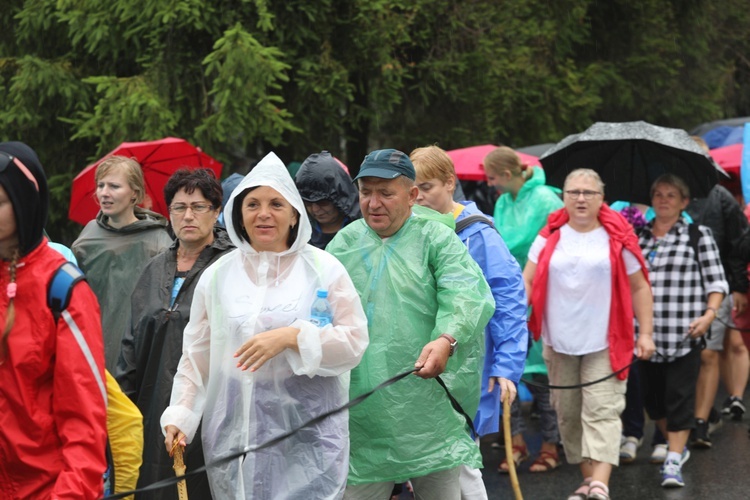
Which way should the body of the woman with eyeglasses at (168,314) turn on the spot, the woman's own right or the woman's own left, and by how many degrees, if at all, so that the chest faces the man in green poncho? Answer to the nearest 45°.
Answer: approximately 45° to the woman's own left

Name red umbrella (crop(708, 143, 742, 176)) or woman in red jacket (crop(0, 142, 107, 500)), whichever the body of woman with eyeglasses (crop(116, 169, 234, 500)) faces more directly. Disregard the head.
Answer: the woman in red jacket

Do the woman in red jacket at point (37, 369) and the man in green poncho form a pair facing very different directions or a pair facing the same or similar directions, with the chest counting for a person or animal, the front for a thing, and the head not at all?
same or similar directions

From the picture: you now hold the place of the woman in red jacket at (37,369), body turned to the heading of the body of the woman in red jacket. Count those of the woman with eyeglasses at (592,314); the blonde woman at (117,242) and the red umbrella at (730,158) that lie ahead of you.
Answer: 0

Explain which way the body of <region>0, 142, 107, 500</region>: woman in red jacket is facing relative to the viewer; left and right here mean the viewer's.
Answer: facing the viewer and to the left of the viewer

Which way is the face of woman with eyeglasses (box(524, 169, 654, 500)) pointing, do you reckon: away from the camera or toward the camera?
toward the camera

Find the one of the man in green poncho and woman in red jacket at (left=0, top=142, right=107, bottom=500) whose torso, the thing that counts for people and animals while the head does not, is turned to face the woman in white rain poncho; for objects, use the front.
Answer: the man in green poncho

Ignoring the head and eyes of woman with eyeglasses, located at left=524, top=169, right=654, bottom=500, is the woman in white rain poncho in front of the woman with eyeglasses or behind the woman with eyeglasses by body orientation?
in front

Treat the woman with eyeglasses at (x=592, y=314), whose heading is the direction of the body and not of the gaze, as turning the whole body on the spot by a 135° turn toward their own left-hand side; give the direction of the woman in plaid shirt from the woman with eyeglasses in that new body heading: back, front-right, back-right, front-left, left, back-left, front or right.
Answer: front

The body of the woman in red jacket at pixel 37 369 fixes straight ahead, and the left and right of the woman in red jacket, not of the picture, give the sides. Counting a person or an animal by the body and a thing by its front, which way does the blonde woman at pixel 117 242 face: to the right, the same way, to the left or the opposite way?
the same way

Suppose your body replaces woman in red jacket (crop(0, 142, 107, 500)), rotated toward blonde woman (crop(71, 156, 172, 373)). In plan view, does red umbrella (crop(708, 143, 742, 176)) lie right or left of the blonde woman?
right

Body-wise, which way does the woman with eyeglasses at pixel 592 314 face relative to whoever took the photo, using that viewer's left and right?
facing the viewer

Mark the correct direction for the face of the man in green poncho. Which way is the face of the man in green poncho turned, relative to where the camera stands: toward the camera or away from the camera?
toward the camera

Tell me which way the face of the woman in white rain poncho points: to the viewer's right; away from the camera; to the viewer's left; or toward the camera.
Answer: toward the camera

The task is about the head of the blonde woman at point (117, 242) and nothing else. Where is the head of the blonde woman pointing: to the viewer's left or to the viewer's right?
to the viewer's left

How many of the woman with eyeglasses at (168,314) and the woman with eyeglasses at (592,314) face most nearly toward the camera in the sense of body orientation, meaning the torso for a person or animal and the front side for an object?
2
